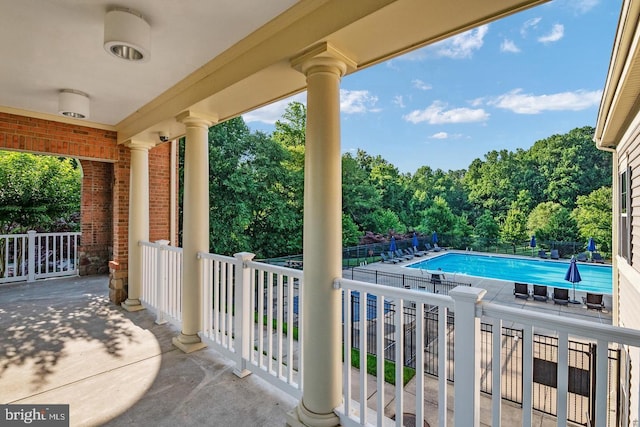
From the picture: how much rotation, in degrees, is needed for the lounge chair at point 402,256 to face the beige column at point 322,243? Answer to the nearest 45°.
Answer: approximately 45° to its right

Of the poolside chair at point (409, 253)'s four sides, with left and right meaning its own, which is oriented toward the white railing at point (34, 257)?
right

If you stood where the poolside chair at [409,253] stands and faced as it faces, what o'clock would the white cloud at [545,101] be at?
The white cloud is roughly at 9 o'clock from the poolside chair.

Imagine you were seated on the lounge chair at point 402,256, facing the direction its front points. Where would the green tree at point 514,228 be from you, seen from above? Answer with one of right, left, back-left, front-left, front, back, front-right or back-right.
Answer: left

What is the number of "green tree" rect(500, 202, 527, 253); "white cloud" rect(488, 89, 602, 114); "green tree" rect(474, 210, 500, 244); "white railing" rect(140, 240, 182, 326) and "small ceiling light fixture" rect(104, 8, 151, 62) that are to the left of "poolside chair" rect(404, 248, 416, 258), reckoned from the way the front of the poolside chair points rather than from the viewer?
3

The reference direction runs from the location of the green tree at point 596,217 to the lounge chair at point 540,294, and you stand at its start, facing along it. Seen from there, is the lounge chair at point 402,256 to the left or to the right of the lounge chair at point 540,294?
right

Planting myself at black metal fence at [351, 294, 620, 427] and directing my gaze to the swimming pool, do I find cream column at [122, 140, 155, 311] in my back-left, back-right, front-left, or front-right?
back-left

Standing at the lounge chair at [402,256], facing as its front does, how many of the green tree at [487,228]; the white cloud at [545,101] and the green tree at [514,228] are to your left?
3

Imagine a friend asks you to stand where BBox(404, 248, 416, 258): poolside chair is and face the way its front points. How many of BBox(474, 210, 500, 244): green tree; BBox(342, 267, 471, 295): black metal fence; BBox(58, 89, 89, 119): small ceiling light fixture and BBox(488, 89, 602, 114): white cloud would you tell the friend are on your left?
2

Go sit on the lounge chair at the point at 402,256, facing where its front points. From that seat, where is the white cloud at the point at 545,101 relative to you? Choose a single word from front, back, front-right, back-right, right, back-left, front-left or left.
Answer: left

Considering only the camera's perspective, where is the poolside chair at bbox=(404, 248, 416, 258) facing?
facing the viewer and to the right of the viewer
